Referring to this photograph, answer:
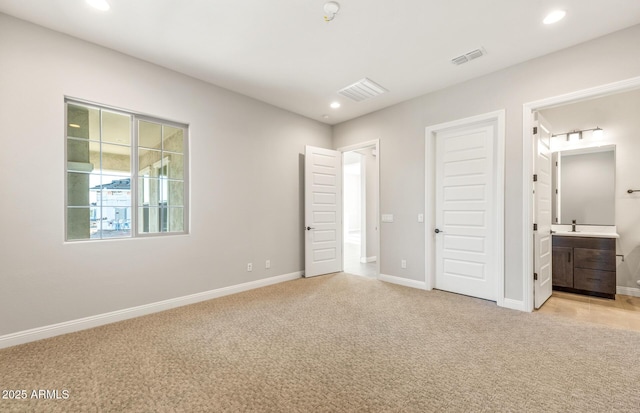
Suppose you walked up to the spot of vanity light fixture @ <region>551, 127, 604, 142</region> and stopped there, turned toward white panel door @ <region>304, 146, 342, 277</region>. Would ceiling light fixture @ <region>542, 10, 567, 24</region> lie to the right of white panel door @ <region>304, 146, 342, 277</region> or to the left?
left

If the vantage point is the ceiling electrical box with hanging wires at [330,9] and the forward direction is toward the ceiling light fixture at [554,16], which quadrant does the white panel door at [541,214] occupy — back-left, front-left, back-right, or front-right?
front-left

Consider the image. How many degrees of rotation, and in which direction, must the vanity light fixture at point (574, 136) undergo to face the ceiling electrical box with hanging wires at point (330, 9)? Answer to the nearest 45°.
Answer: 0° — it already faces it

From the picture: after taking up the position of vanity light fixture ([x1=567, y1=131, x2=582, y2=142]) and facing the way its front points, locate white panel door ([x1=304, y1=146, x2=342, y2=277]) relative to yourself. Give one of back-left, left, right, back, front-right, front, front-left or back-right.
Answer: front-right

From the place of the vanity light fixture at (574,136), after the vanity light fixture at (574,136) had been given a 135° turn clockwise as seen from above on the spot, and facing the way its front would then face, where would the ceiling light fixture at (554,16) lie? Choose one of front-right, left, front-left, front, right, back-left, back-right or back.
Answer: back-left

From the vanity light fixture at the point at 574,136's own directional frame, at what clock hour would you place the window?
The window is roughly at 1 o'clock from the vanity light fixture.

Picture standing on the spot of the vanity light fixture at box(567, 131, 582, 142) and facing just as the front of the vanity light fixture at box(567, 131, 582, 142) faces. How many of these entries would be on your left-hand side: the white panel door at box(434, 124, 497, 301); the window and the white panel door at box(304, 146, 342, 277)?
0
